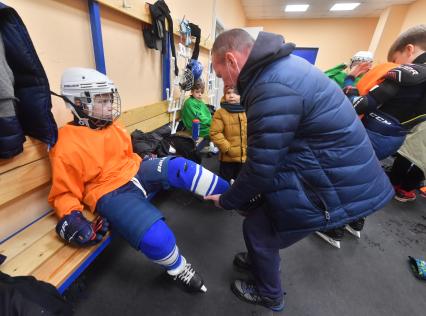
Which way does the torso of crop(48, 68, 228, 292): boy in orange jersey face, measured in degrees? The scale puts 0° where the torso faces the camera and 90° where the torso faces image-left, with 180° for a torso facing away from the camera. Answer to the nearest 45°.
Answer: approximately 315°

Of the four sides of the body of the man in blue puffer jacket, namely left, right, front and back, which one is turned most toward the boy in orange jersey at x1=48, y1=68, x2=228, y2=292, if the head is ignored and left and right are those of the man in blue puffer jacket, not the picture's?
front

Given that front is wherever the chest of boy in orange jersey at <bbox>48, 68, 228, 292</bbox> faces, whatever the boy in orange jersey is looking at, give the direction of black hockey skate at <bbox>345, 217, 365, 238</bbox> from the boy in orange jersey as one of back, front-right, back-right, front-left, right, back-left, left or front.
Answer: front-left

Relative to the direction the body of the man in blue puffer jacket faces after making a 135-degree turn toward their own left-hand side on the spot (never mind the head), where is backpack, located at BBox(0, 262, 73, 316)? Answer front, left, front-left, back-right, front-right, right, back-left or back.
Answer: right

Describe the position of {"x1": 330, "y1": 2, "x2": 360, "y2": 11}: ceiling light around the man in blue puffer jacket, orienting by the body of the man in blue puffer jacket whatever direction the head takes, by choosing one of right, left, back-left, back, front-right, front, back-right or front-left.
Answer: right

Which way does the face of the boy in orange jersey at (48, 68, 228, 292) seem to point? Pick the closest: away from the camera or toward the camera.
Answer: toward the camera

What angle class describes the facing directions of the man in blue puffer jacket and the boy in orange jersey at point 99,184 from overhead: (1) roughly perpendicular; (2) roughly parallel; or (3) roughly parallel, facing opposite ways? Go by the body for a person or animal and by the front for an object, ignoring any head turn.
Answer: roughly parallel, facing opposite ways

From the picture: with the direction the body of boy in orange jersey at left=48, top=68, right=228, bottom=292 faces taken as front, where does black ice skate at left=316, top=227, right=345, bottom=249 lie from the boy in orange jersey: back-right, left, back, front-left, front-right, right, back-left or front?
front-left

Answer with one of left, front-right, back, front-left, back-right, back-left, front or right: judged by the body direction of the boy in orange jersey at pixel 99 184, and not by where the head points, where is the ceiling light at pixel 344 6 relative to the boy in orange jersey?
left

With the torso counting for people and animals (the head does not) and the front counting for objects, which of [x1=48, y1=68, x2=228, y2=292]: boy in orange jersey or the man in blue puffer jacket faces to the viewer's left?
the man in blue puffer jacket

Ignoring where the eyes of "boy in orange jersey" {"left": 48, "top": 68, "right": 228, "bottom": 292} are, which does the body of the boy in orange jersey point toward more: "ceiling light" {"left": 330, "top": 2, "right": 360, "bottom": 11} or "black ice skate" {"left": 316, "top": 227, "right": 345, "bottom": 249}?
the black ice skate

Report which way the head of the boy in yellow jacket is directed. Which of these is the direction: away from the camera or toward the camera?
toward the camera

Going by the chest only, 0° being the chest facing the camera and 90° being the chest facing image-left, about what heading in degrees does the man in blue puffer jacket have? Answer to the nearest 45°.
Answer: approximately 90°

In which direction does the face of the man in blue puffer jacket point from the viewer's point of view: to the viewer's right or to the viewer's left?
to the viewer's left

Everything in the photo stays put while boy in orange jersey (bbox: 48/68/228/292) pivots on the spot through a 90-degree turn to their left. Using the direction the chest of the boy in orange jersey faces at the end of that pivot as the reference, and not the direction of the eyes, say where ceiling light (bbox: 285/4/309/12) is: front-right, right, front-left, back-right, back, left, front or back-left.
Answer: front

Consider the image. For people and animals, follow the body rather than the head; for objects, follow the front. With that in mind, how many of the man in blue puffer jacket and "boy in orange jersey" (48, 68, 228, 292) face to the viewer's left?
1
